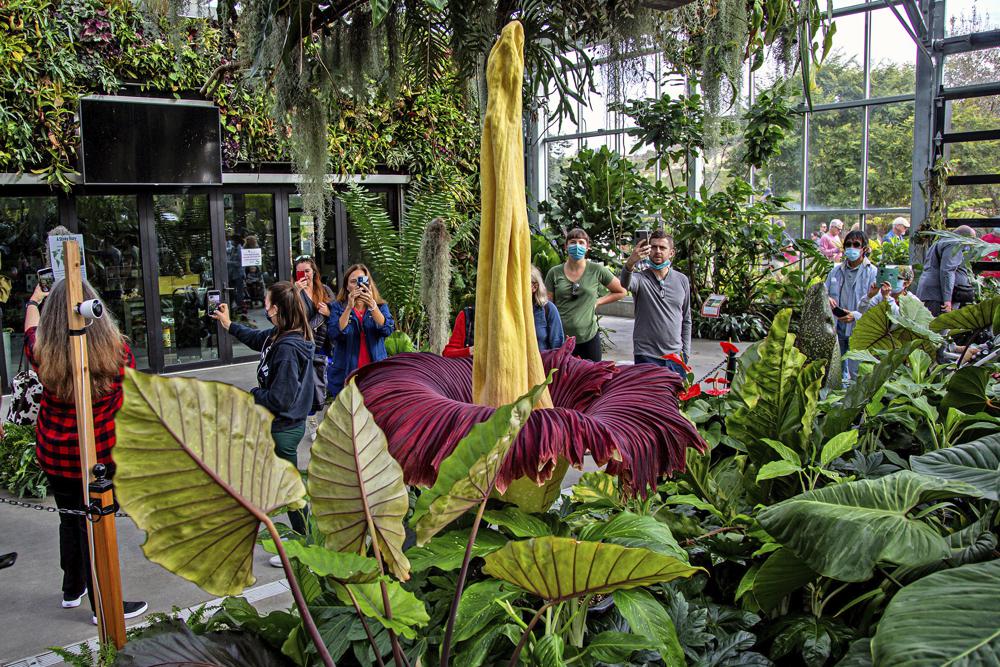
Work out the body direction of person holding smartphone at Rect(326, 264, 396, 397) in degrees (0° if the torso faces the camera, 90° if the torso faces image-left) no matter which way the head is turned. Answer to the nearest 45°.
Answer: approximately 0°

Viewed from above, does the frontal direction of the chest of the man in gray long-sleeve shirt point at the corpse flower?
yes

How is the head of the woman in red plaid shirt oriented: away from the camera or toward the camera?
away from the camera

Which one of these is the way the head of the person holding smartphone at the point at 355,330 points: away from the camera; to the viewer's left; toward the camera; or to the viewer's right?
toward the camera

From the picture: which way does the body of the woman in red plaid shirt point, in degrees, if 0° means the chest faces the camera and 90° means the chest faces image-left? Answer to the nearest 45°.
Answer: approximately 180°

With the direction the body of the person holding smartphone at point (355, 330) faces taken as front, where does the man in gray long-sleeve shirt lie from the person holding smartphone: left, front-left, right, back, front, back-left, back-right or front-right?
left

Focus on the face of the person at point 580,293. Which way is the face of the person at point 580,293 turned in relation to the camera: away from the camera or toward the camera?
toward the camera

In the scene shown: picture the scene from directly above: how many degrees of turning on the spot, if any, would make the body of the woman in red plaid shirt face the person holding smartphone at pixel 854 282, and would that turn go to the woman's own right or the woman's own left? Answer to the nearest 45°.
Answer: approximately 90° to the woman's own right

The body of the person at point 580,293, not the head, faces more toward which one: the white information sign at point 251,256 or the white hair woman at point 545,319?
the white hair woman

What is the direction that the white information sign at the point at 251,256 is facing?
toward the camera

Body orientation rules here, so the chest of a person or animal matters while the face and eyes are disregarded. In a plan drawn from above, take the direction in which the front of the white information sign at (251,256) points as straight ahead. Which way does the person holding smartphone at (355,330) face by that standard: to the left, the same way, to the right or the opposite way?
the same way

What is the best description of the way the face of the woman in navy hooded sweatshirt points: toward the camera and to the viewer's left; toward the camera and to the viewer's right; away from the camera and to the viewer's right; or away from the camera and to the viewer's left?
away from the camera and to the viewer's left

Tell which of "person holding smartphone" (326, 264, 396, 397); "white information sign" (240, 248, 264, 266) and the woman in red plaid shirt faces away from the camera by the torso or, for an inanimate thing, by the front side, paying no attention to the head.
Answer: the woman in red plaid shirt

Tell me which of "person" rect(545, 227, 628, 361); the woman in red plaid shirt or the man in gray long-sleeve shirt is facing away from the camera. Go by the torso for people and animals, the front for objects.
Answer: the woman in red plaid shirt

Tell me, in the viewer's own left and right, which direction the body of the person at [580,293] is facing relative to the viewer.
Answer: facing the viewer

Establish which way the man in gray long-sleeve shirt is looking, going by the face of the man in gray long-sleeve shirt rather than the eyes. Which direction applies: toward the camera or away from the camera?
toward the camera
